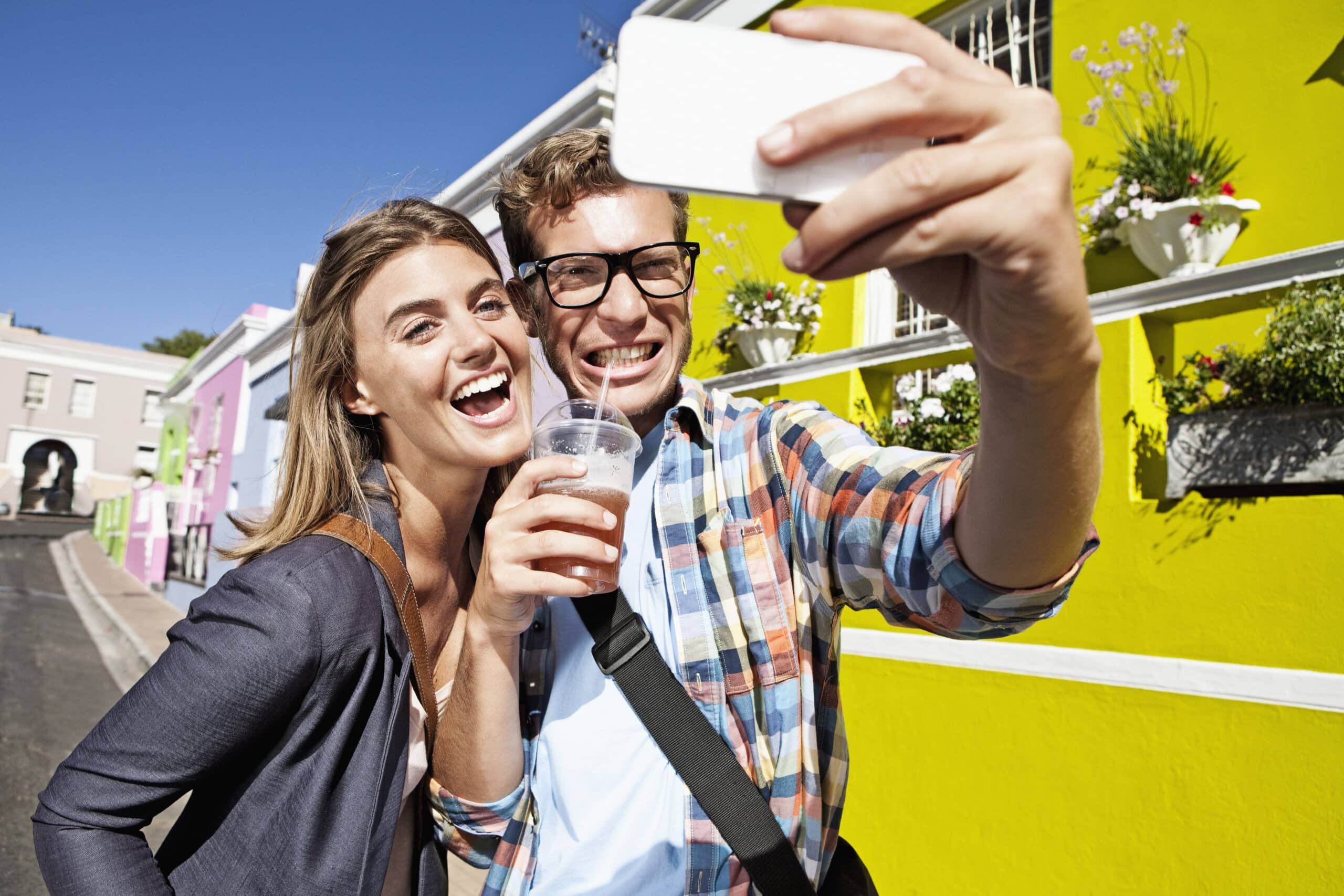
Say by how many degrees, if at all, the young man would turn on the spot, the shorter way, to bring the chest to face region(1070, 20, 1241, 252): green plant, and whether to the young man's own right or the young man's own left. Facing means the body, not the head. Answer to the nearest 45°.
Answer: approximately 135° to the young man's own left

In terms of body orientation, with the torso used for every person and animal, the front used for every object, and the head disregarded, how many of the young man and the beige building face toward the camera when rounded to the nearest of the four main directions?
2

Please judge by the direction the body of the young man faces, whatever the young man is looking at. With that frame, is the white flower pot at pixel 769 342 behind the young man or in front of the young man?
behind

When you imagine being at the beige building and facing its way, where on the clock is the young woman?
The young woman is roughly at 12 o'clock from the beige building.

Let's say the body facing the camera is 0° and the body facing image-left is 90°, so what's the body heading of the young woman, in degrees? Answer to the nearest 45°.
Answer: approximately 315°

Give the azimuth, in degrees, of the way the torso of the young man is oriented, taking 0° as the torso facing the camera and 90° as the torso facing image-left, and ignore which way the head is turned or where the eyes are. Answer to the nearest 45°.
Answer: approximately 0°

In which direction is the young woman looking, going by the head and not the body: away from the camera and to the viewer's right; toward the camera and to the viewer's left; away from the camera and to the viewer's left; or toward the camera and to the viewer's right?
toward the camera and to the viewer's right

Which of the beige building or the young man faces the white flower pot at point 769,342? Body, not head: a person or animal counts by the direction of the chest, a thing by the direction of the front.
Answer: the beige building
